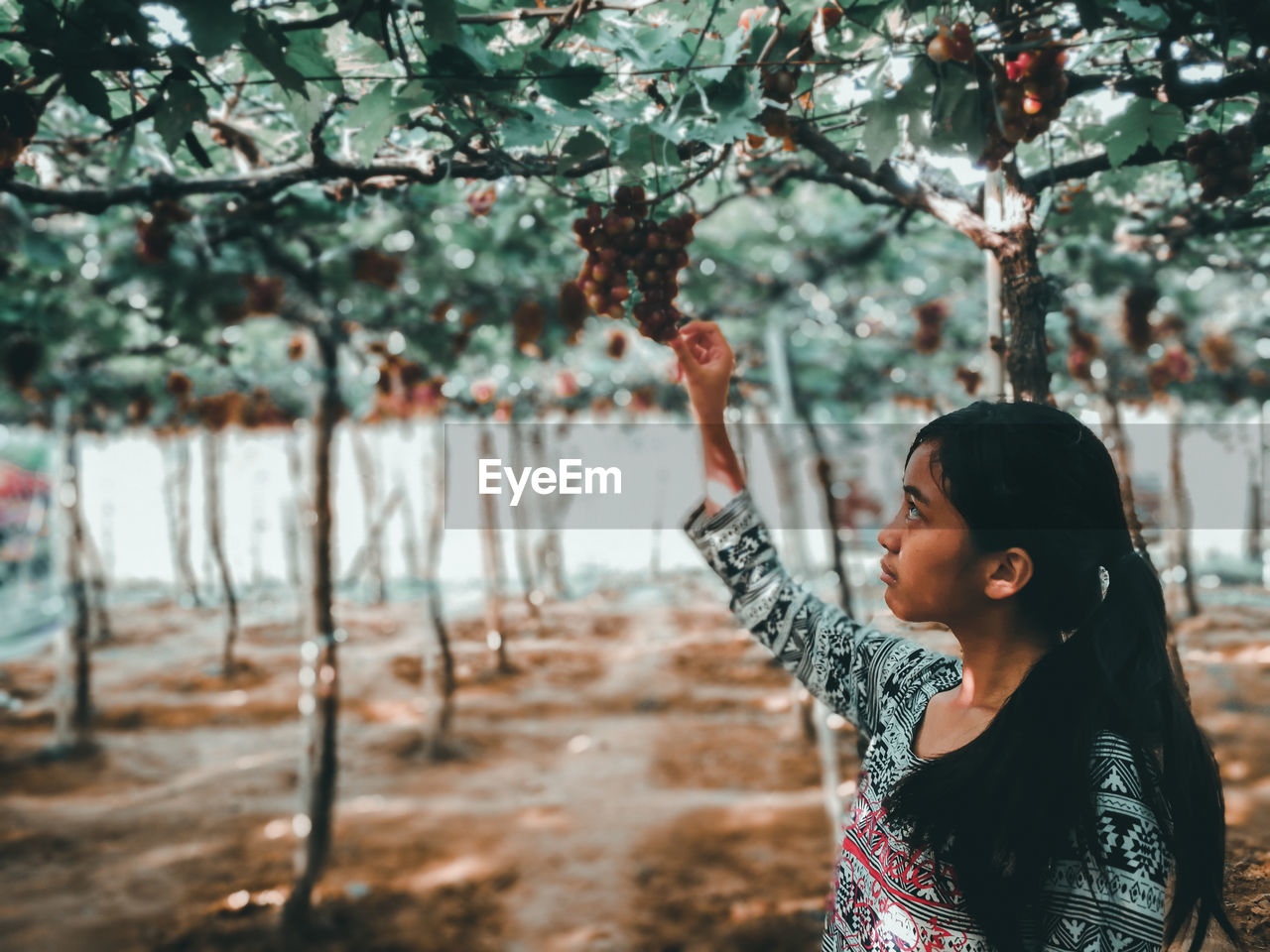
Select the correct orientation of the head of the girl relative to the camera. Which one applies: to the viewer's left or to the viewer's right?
to the viewer's left

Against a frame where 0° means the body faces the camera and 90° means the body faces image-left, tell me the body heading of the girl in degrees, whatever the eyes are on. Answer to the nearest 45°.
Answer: approximately 45°

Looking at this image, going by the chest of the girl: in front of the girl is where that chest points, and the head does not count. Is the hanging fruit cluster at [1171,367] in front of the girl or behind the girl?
behind
